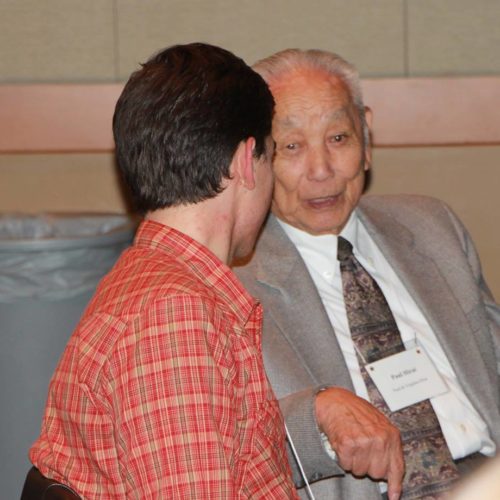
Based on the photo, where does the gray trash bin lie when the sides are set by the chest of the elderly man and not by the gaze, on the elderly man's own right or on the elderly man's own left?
on the elderly man's own right

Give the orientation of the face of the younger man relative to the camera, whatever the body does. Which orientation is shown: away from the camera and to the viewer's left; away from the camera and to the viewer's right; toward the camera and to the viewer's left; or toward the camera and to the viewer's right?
away from the camera and to the viewer's right

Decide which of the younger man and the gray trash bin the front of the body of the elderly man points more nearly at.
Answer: the younger man

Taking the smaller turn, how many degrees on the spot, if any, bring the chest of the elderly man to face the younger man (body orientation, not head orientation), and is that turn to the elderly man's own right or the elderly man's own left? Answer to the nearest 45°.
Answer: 0° — they already face them

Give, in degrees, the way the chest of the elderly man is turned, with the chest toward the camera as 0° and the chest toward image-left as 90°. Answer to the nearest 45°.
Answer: approximately 0°

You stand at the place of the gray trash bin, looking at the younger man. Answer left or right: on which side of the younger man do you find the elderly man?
left

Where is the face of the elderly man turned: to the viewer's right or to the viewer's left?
to the viewer's left
